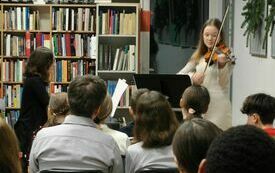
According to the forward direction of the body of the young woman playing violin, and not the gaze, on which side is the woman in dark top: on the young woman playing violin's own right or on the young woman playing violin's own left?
on the young woman playing violin's own right

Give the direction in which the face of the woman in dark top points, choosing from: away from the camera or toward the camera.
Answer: away from the camera

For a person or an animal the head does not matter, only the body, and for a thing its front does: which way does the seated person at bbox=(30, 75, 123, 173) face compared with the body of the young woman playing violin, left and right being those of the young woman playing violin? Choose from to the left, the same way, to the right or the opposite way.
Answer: the opposite way

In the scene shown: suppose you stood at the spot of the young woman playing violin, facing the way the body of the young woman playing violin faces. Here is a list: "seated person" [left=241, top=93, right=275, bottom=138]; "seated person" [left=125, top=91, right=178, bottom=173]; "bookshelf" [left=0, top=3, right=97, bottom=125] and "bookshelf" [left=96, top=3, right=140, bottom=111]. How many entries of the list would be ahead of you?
2

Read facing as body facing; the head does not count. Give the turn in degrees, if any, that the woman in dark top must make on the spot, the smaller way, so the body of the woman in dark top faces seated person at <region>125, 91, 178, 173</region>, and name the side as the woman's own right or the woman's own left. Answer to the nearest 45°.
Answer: approximately 90° to the woman's own right

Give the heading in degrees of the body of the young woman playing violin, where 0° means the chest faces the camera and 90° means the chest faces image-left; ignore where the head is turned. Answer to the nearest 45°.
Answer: approximately 0°

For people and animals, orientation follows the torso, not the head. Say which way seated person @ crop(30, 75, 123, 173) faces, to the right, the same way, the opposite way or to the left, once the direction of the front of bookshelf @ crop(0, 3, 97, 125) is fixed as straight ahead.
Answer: the opposite way

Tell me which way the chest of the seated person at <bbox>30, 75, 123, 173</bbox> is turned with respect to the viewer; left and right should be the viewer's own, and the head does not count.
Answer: facing away from the viewer

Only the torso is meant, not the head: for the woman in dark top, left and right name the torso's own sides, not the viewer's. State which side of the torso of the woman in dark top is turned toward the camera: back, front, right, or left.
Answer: right

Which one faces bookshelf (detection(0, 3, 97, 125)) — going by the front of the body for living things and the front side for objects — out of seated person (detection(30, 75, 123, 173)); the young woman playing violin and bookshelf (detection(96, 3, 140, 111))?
the seated person

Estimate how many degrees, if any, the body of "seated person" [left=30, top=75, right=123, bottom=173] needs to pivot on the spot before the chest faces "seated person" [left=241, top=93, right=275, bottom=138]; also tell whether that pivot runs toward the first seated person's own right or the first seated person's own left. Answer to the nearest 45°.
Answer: approximately 45° to the first seated person's own right
